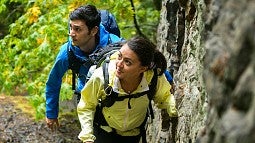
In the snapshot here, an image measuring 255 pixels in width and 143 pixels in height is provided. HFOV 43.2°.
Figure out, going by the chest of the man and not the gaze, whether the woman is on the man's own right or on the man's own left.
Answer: on the man's own left

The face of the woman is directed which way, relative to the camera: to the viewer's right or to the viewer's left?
to the viewer's left

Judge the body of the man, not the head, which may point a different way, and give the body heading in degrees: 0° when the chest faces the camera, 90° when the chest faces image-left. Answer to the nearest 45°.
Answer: approximately 45°
